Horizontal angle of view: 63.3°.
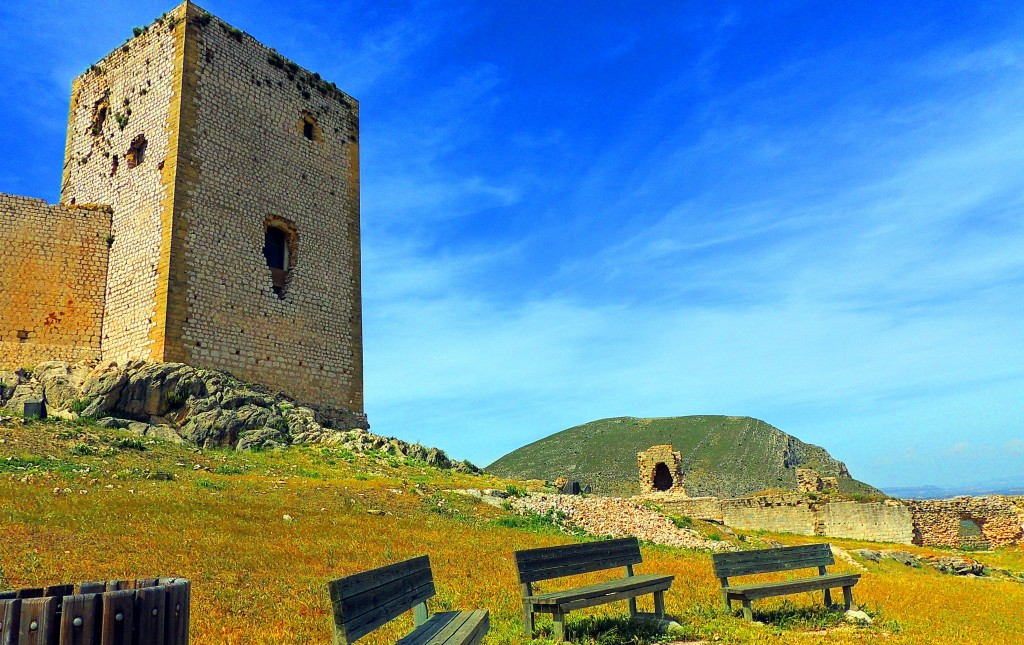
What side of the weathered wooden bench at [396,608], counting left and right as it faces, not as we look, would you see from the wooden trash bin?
right

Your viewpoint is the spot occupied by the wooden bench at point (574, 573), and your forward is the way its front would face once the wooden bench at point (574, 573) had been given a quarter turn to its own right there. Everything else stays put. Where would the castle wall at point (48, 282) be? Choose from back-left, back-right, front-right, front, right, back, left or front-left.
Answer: right

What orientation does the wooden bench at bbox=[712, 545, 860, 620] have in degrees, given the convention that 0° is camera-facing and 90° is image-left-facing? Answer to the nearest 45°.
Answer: approximately 315°

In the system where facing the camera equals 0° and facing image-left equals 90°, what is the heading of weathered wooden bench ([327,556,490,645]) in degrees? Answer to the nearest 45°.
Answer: approximately 315°

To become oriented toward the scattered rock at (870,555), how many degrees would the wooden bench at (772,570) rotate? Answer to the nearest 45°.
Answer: approximately 135° to its left

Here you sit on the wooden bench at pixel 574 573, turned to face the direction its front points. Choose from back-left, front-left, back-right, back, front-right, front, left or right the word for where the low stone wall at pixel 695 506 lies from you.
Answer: back-left

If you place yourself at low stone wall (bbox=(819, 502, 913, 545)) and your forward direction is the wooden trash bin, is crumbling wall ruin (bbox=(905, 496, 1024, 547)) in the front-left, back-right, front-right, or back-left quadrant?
back-left

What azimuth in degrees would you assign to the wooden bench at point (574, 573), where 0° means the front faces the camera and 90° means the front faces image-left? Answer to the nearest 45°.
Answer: approximately 315°

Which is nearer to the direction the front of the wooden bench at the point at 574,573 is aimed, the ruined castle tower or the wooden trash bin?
the wooden trash bin

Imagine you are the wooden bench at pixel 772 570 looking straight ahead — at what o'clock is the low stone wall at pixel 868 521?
The low stone wall is roughly at 8 o'clock from the wooden bench.

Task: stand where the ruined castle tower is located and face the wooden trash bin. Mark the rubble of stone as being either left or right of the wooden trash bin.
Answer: left
